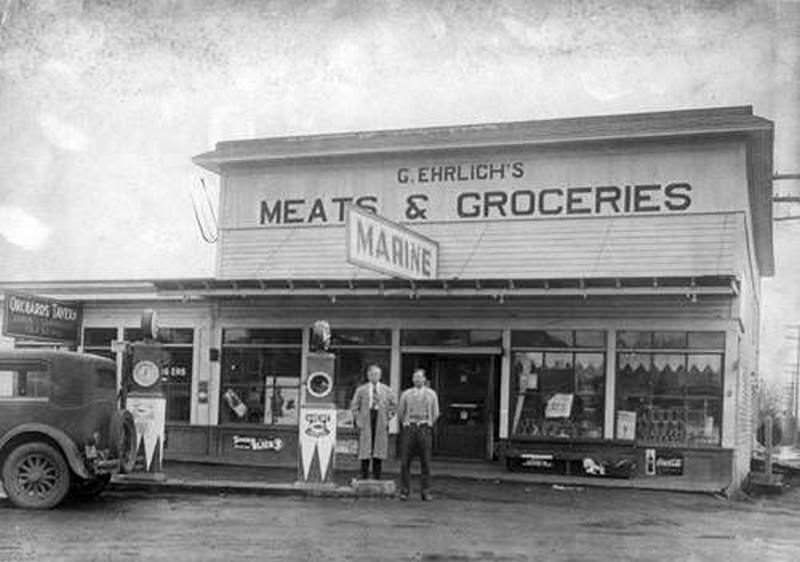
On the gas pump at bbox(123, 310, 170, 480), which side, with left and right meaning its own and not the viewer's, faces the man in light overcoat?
left

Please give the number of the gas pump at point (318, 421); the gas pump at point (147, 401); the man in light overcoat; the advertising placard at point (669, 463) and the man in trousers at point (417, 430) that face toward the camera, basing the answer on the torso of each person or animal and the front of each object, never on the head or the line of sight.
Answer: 5

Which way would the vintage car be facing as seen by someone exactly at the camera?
facing away from the viewer and to the left of the viewer

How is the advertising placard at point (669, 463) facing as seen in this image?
toward the camera

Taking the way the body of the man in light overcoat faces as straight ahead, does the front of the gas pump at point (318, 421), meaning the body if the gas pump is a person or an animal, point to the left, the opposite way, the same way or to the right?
the same way

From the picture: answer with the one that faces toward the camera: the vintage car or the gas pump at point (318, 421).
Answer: the gas pump

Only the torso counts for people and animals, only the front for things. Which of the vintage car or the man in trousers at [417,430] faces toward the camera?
the man in trousers

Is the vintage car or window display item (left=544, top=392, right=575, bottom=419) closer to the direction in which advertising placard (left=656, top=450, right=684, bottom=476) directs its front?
the vintage car

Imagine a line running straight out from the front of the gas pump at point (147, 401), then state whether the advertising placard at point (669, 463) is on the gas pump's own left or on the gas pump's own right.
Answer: on the gas pump's own left

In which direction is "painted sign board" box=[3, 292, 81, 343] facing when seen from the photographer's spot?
facing the viewer and to the right of the viewer

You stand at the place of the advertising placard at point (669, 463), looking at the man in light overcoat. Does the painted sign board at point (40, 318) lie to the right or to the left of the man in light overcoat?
right

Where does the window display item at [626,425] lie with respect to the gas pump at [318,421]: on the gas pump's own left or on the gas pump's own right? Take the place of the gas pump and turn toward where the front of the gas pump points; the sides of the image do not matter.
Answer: on the gas pump's own left

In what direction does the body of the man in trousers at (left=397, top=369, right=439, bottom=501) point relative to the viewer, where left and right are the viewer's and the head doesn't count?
facing the viewer

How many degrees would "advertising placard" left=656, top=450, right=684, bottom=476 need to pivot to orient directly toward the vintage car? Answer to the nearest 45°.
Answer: approximately 45° to its right

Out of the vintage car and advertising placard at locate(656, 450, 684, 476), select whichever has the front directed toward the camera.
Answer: the advertising placard

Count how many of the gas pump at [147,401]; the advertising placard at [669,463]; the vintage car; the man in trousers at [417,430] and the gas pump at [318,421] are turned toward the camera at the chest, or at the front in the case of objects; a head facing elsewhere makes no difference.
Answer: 4
